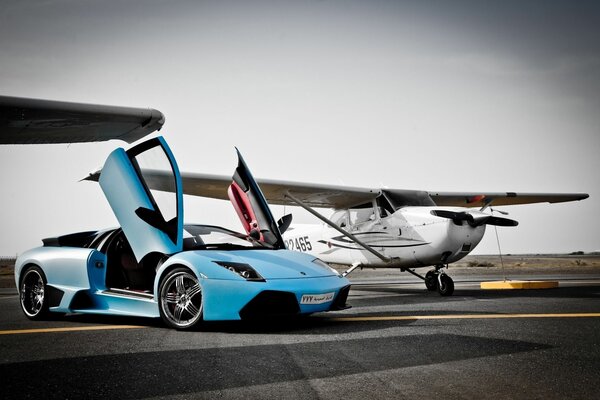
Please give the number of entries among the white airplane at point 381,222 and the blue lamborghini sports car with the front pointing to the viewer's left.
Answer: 0

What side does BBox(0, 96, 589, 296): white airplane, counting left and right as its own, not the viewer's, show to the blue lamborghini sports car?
right

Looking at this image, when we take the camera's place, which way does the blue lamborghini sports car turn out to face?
facing the viewer and to the right of the viewer

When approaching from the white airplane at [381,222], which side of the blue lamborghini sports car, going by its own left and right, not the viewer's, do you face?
left

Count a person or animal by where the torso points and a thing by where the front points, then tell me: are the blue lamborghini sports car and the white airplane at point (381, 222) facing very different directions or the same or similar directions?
same or similar directions
